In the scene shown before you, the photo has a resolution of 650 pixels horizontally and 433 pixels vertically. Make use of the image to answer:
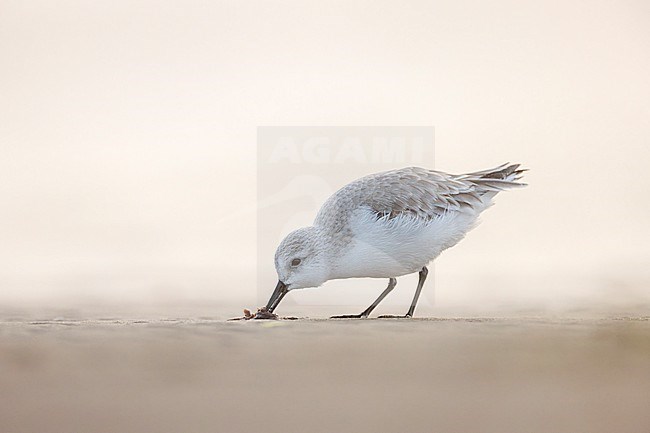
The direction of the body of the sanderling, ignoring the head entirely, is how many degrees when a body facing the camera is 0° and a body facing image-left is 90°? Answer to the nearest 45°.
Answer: approximately 90°
